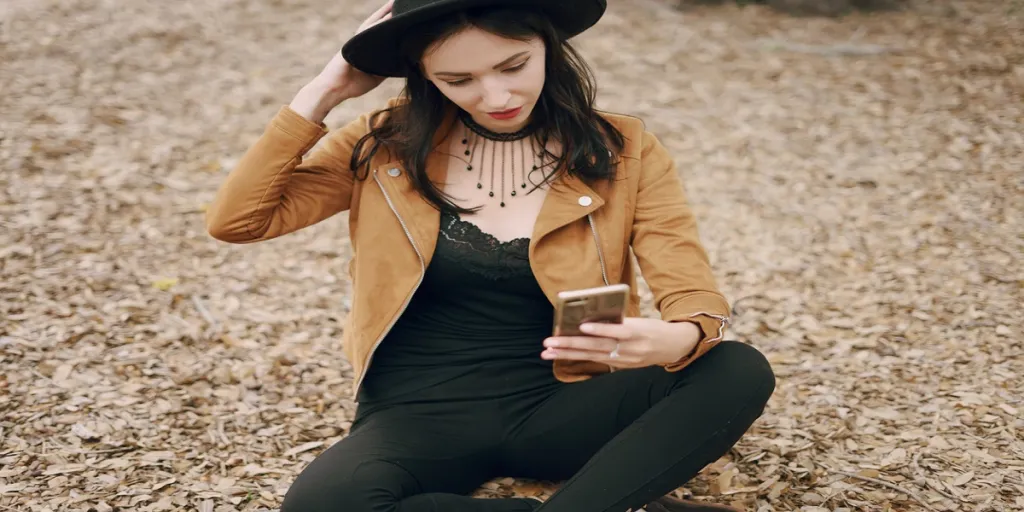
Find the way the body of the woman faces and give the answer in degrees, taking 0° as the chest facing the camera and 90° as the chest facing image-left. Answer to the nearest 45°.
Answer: approximately 0°
